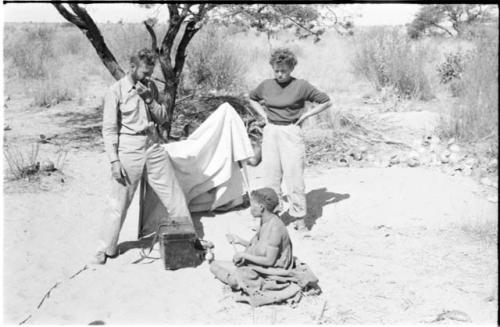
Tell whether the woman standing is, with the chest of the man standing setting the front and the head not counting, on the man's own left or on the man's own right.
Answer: on the man's own left

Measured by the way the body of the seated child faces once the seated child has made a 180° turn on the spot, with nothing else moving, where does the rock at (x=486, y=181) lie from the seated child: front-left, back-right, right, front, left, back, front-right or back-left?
front-left

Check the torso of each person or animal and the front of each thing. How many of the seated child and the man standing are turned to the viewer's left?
1

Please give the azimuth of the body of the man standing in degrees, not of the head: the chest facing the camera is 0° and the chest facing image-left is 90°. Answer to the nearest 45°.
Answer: approximately 315°

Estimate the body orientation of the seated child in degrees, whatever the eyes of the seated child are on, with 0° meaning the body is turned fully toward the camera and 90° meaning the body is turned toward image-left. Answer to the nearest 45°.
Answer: approximately 90°

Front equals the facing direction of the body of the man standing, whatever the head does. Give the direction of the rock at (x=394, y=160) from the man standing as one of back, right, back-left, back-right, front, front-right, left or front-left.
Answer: left

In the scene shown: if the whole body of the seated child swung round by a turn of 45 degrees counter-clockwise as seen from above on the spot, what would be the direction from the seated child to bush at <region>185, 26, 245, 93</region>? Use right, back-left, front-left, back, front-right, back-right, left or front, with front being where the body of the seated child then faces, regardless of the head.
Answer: back-right

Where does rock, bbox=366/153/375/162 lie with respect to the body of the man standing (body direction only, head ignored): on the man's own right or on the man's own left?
on the man's own left

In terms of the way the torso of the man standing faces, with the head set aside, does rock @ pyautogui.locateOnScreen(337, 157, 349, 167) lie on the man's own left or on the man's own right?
on the man's own left

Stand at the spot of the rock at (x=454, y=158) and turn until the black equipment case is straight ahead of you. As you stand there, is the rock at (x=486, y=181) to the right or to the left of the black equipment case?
left

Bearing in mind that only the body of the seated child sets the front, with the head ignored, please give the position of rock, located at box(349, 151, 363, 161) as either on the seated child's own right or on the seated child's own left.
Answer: on the seated child's own right

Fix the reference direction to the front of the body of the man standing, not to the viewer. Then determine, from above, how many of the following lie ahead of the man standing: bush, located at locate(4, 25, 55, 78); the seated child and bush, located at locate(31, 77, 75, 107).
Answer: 1

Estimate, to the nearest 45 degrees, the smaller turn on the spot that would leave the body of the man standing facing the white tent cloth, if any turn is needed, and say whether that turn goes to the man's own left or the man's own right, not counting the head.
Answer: approximately 90° to the man's own left

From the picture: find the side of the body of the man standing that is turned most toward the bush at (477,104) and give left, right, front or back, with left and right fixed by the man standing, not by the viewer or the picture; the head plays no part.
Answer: left

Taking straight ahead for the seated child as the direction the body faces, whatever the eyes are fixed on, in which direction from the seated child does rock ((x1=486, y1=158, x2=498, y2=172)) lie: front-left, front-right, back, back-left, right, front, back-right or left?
back-right
